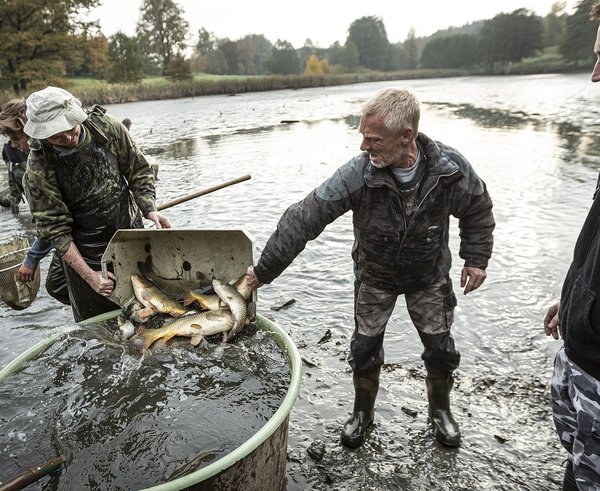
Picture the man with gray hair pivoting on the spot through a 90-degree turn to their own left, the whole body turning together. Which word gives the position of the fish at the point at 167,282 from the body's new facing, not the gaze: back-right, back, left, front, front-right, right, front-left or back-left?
back

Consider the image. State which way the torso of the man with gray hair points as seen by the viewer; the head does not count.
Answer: toward the camera

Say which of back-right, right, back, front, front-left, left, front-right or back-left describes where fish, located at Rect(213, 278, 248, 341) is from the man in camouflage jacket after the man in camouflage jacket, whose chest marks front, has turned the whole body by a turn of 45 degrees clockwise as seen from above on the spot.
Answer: front-left

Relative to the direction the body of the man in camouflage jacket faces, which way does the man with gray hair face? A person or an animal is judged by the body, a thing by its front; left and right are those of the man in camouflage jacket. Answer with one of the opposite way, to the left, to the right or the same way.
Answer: to the right

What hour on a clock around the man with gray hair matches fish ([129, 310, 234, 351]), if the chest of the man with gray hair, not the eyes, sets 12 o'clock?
The fish is roughly at 3 o'clock from the man with gray hair.

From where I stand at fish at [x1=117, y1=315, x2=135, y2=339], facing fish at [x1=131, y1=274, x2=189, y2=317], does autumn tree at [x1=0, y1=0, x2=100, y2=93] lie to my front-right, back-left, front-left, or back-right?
front-left

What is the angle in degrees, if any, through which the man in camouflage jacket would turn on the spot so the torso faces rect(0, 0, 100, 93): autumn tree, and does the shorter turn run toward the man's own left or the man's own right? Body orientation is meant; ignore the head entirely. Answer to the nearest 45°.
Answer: approximately 135° to the man's own left

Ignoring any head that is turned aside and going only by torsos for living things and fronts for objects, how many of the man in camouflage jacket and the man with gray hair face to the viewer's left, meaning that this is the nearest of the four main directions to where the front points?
0

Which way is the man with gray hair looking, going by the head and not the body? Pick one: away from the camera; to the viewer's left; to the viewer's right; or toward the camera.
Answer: to the viewer's left

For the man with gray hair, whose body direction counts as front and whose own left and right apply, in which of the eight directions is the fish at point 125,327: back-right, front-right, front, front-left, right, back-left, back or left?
right

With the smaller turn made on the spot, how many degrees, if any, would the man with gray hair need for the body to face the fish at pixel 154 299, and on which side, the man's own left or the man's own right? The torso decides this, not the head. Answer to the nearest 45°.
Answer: approximately 90° to the man's own right

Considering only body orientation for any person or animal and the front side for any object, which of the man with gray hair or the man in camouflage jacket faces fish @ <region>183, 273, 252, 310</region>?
the man in camouflage jacket

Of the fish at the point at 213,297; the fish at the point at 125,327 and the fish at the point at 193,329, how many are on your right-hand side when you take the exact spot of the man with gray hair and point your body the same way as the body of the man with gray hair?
3
